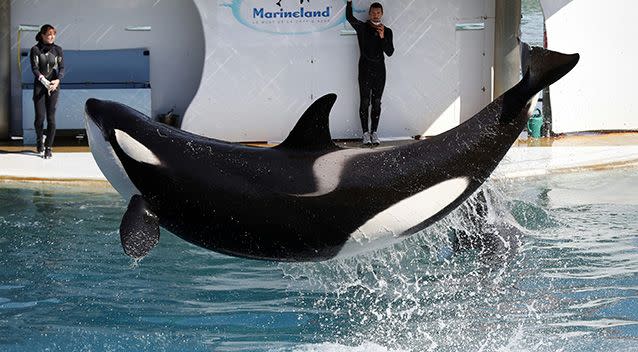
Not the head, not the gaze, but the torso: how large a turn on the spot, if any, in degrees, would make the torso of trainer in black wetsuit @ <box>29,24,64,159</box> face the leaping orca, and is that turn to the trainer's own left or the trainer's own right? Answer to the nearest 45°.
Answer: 0° — they already face it

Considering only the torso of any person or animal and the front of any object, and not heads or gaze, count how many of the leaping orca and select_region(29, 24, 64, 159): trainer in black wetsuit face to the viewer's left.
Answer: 1

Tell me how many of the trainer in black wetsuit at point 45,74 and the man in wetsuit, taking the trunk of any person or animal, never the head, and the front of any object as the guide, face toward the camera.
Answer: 2

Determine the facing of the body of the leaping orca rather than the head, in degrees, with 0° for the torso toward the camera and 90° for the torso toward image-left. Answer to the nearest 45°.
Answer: approximately 90°

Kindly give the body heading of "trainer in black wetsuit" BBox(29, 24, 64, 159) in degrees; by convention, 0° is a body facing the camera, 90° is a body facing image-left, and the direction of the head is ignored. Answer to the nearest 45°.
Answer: approximately 0°
